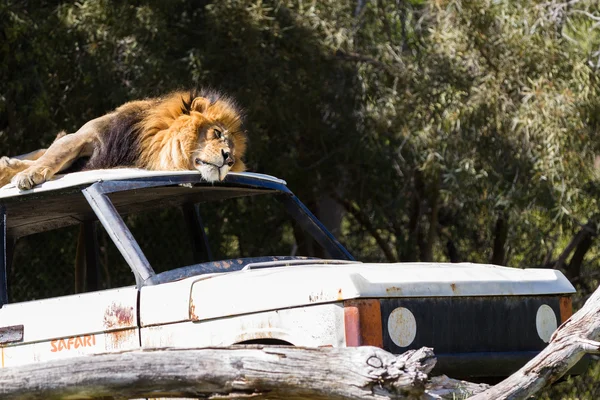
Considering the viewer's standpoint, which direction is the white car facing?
facing the viewer and to the right of the viewer

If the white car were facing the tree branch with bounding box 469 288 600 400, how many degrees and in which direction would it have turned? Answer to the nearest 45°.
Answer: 0° — it already faces it

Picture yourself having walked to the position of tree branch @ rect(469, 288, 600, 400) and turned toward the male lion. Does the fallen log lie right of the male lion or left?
left

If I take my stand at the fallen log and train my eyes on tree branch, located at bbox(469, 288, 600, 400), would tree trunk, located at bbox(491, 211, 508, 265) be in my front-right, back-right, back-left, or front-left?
front-left
